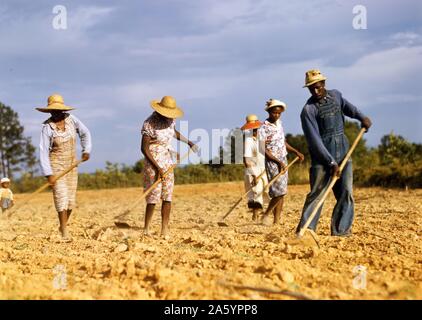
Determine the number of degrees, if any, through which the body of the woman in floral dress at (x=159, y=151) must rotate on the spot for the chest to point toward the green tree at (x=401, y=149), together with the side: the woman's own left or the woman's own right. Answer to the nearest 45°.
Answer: approximately 90° to the woman's own left

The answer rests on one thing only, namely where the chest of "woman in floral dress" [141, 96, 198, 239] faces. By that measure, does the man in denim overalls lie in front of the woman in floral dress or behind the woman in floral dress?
in front

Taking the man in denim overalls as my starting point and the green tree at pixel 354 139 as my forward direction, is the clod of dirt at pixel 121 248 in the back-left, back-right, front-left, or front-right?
back-left

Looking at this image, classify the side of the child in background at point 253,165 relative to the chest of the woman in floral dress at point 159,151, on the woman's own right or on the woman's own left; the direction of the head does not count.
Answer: on the woman's own left

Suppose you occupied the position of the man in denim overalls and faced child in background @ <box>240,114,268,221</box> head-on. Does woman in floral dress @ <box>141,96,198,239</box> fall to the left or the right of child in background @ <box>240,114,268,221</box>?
left
